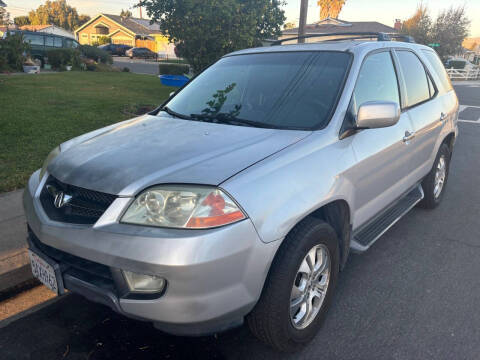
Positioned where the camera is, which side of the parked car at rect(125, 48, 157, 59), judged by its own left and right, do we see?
left

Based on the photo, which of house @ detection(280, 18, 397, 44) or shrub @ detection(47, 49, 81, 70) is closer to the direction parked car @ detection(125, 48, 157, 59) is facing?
the shrub

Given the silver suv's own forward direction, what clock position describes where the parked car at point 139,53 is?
The parked car is roughly at 4 o'clock from the silver suv.

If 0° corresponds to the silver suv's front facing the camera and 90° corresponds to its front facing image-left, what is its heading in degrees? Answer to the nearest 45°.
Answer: approximately 45°

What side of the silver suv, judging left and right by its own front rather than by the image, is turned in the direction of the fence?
back
